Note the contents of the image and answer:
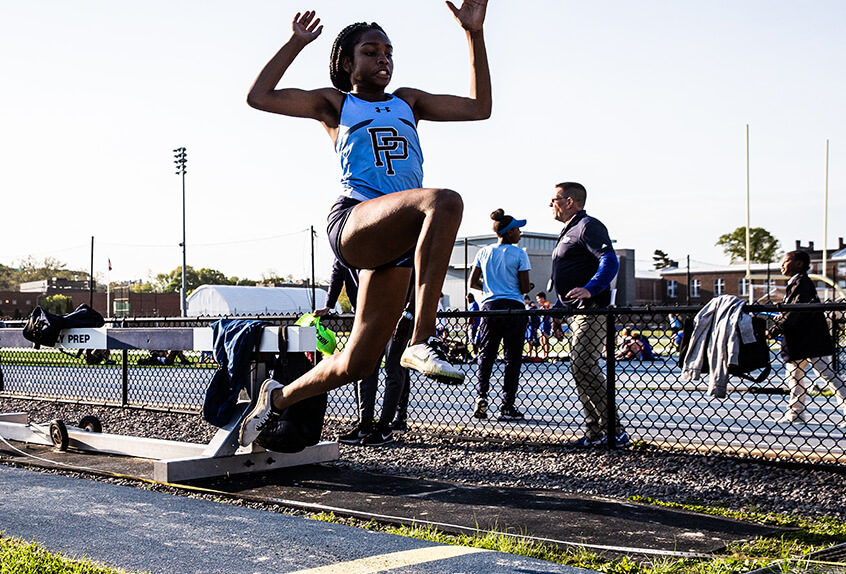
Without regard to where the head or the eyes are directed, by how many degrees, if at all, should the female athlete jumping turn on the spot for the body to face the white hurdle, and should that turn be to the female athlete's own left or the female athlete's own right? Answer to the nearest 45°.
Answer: approximately 180°

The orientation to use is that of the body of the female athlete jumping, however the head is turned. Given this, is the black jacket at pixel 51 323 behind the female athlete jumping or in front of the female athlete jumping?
behind

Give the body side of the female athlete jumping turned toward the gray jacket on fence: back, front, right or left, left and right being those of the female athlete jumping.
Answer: left

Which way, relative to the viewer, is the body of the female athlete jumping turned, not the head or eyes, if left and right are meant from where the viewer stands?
facing the viewer and to the right of the viewer

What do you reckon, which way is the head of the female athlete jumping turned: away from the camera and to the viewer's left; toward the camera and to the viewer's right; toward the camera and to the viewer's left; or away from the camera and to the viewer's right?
toward the camera and to the viewer's right
